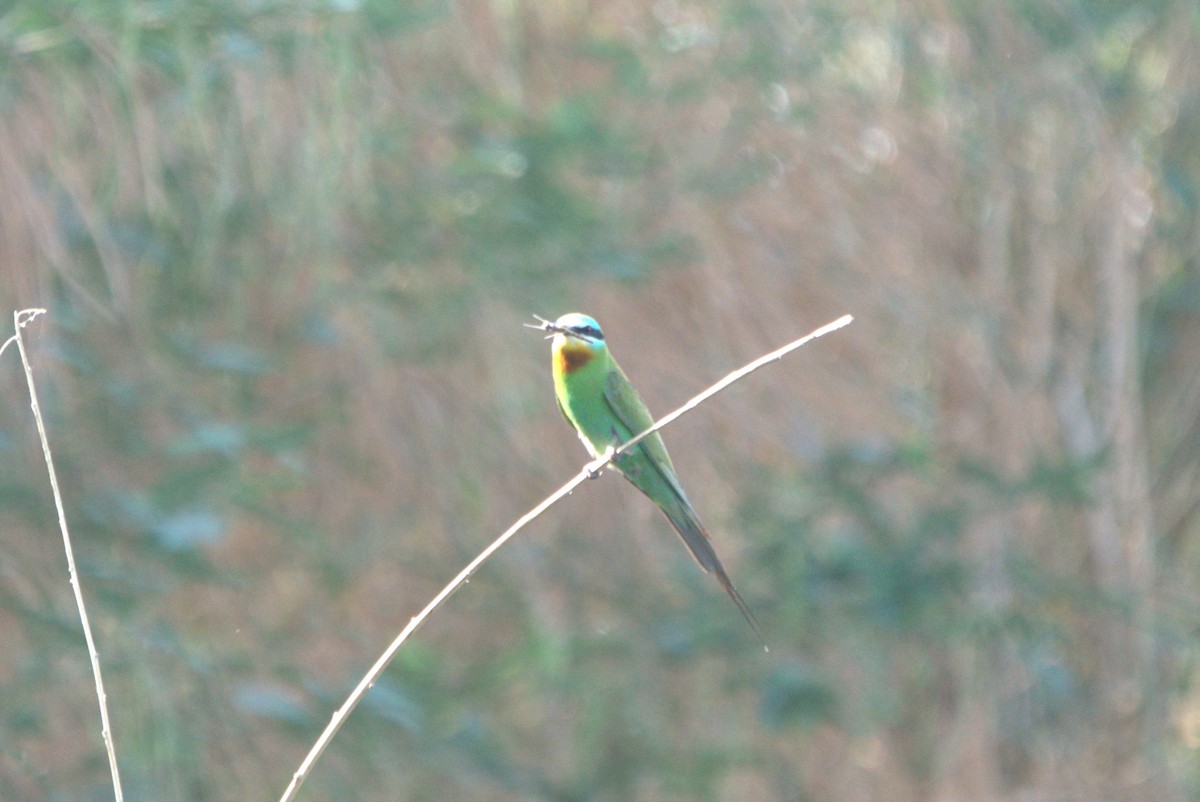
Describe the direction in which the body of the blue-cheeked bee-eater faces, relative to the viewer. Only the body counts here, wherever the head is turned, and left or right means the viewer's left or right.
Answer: facing the viewer and to the left of the viewer
